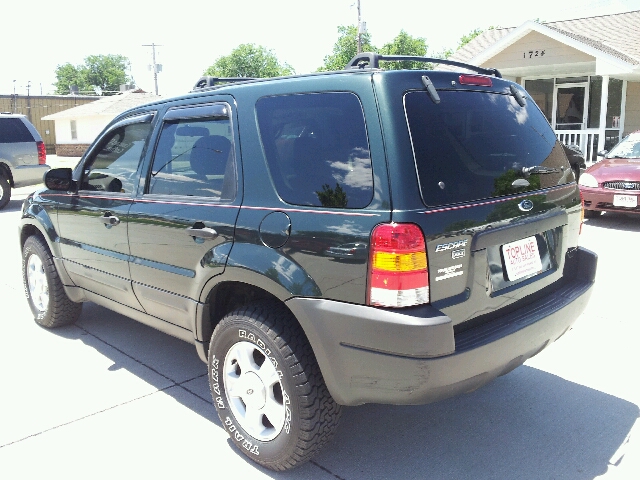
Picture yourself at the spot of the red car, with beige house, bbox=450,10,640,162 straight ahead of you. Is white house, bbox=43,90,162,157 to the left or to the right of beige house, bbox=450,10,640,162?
left

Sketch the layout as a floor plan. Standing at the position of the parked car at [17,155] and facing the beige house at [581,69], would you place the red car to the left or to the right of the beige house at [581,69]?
right

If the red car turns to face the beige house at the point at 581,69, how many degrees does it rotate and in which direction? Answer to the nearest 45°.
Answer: approximately 135° to its right

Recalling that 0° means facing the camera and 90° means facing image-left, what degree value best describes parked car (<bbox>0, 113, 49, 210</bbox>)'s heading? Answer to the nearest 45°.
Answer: approximately 90°

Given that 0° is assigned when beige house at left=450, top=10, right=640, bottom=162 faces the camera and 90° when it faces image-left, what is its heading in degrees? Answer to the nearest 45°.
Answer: approximately 45°

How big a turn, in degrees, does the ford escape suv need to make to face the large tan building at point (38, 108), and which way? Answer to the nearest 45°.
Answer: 0° — it already faces it

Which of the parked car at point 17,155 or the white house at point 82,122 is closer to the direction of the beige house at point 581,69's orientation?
the parked car

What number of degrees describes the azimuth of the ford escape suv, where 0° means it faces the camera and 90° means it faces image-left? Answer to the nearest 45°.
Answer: approximately 135°

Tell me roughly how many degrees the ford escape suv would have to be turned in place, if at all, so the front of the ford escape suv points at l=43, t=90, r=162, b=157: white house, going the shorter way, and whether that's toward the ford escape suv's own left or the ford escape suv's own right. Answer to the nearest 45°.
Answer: approximately 45° to the ford escape suv's own right

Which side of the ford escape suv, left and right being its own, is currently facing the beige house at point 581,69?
right
